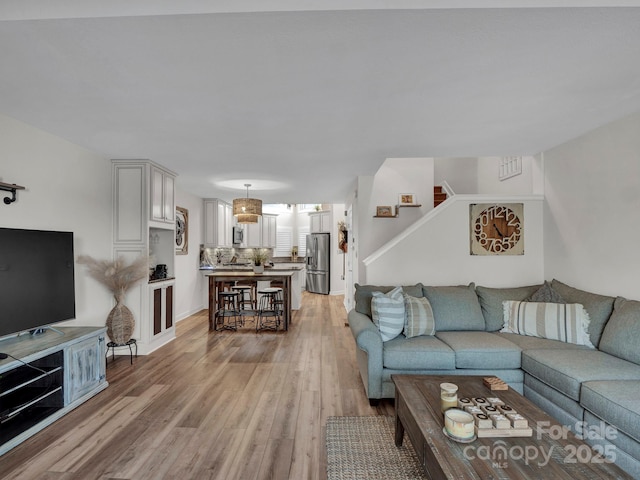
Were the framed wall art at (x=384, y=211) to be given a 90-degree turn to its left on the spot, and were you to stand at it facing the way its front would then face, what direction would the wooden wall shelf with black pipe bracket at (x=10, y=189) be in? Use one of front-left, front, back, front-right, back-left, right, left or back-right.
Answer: back-right

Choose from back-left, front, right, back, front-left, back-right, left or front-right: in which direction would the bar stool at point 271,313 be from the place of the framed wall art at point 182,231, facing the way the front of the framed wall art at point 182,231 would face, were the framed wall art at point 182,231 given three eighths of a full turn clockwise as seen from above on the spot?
back-left

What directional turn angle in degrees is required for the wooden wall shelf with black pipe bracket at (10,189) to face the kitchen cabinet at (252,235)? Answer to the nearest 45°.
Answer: approximately 90° to its left

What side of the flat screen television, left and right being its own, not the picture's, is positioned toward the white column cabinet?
left

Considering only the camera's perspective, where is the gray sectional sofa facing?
facing the viewer and to the left of the viewer

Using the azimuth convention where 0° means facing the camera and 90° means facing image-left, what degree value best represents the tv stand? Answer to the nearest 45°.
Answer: approximately 315°

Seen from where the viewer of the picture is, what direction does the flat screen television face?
facing the viewer and to the right of the viewer

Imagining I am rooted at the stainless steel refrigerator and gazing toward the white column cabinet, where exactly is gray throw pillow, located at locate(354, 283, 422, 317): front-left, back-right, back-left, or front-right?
front-left

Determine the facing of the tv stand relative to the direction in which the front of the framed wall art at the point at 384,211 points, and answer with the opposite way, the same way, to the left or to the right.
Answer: to the left

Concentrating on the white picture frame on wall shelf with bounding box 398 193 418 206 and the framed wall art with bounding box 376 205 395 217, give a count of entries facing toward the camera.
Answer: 2

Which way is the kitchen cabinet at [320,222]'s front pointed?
toward the camera

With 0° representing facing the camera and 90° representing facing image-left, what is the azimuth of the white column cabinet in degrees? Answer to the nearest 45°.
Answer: approximately 315°

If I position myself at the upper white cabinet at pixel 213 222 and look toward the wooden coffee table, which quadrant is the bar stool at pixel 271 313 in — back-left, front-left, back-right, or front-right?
front-left

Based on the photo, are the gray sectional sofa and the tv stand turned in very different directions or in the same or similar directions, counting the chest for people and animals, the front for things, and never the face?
very different directions

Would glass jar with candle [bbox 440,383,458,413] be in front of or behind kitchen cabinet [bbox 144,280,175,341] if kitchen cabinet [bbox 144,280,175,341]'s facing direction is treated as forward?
in front

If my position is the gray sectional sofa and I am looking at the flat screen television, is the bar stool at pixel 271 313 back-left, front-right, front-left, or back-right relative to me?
front-right

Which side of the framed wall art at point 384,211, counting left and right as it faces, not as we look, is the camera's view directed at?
front

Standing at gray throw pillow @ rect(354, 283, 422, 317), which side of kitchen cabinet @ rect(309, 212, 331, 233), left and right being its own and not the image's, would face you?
front

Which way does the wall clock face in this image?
toward the camera

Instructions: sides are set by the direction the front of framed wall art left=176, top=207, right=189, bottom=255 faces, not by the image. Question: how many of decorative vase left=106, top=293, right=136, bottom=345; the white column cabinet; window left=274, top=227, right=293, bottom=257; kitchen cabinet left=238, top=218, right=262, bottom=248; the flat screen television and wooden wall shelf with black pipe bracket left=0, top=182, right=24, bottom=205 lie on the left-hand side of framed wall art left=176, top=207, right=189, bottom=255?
2
